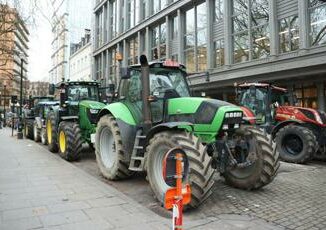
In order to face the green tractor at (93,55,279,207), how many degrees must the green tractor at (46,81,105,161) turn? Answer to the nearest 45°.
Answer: approximately 45° to its right

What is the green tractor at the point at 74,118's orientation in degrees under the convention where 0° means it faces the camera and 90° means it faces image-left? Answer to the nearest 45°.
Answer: approximately 315°

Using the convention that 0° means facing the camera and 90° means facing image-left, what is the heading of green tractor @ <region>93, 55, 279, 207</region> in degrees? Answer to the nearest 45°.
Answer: approximately 315°

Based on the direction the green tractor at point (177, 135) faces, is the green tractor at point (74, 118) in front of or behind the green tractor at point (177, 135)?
behind

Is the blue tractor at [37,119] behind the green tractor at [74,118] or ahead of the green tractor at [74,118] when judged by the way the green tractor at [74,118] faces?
behind

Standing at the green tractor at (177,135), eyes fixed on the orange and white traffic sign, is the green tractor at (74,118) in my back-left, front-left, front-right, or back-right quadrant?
back-right
